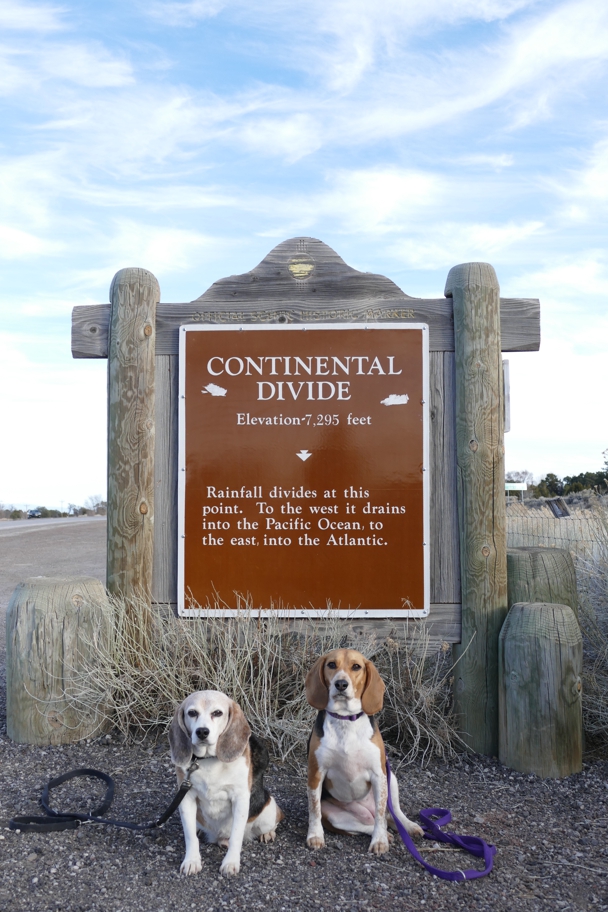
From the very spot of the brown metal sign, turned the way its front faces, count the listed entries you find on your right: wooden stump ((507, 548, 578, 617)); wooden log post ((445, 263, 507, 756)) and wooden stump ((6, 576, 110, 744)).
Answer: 1

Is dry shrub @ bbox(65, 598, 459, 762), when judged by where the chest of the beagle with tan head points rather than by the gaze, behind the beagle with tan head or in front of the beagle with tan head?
behind

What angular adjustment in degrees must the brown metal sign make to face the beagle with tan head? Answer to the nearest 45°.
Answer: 0° — it already faces it

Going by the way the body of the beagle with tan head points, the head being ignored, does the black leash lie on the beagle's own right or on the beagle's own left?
on the beagle's own right

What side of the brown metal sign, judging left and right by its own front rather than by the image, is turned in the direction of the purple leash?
front

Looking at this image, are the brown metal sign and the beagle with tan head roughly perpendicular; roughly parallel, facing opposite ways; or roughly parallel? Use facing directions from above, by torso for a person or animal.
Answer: roughly parallel

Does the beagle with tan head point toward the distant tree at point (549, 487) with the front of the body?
no

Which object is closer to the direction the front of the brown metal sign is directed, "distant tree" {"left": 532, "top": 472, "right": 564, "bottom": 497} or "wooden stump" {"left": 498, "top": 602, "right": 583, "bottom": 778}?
the wooden stump

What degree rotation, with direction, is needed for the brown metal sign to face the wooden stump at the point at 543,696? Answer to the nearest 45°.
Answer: approximately 45° to its left

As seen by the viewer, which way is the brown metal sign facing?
toward the camera

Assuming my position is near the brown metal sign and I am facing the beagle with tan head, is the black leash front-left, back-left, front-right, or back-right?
front-right

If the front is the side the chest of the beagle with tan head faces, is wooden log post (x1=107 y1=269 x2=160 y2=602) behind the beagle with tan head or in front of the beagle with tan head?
behind

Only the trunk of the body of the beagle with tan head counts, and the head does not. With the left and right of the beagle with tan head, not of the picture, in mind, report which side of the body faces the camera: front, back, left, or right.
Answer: front
